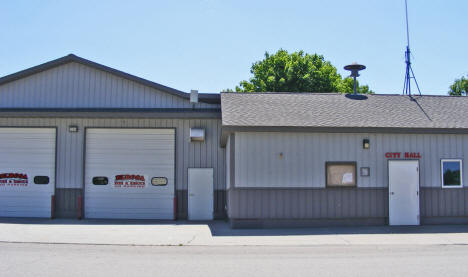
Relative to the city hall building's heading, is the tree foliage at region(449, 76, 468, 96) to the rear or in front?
to the rear

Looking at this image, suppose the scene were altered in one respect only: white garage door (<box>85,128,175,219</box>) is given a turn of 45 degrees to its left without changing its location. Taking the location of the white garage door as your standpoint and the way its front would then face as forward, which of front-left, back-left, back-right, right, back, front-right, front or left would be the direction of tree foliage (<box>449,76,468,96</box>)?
left

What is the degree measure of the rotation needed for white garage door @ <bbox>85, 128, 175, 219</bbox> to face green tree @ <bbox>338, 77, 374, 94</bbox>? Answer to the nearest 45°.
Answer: approximately 135° to its left

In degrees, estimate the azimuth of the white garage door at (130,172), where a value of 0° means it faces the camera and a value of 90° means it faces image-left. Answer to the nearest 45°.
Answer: approximately 0°

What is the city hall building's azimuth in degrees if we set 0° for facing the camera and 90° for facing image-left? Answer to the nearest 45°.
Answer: approximately 0°

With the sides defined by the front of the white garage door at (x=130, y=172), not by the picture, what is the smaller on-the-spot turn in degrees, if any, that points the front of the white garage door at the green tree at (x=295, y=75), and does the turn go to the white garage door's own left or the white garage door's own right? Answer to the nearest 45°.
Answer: approximately 135° to the white garage door's own left
